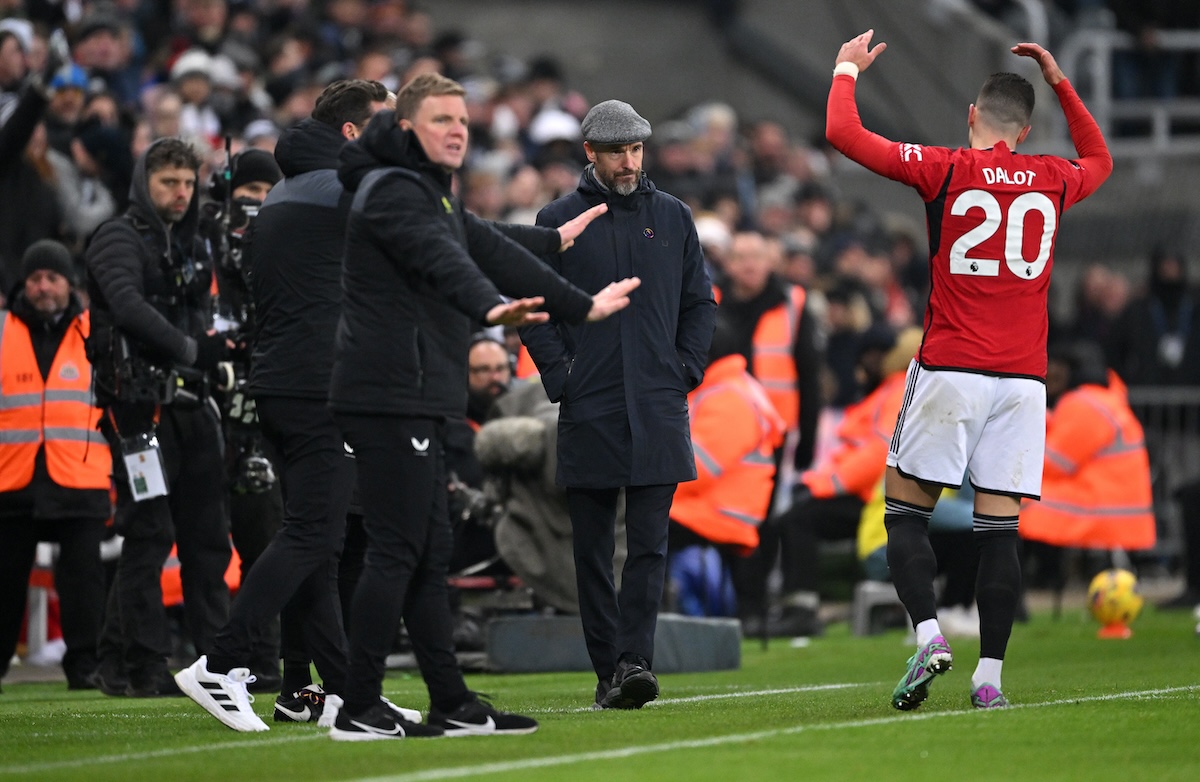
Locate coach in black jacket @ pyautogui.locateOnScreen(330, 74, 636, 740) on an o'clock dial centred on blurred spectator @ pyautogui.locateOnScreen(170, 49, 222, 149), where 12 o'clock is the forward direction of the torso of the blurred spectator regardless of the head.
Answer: The coach in black jacket is roughly at 12 o'clock from the blurred spectator.

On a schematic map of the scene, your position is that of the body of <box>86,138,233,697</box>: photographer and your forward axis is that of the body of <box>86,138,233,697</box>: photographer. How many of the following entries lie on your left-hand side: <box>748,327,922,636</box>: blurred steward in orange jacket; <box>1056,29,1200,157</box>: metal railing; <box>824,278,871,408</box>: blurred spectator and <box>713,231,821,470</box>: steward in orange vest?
4

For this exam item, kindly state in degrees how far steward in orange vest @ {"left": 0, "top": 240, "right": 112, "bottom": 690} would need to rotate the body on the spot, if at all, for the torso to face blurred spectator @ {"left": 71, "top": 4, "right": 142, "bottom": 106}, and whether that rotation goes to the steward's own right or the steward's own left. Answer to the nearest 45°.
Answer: approximately 180°

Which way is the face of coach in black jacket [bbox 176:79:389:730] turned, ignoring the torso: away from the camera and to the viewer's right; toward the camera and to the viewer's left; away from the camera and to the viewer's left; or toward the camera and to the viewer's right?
away from the camera and to the viewer's right

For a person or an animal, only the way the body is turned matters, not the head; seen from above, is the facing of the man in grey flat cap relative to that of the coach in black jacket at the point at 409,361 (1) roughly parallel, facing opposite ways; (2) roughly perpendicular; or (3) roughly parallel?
roughly perpendicular

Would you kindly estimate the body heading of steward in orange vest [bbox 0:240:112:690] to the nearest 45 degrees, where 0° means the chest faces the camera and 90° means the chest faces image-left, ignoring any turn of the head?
approximately 0°

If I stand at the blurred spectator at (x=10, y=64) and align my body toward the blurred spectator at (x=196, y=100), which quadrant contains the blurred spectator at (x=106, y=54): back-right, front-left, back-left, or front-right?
front-left

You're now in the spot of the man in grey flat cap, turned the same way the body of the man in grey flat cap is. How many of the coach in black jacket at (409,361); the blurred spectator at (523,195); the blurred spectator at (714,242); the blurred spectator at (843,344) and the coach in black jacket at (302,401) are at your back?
3

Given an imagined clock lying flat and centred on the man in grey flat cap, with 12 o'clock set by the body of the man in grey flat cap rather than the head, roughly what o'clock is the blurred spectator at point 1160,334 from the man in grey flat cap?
The blurred spectator is roughly at 7 o'clock from the man in grey flat cap.

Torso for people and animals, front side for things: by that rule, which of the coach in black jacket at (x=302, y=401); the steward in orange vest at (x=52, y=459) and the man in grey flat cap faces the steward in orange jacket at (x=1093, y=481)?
the coach in black jacket

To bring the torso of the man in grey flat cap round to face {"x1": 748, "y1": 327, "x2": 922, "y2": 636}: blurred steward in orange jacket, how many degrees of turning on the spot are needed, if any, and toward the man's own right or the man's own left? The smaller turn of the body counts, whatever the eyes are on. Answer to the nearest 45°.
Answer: approximately 180°

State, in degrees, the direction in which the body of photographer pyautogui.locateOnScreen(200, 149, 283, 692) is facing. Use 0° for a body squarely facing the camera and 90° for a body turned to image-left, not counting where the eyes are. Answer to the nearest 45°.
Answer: approximately 315°

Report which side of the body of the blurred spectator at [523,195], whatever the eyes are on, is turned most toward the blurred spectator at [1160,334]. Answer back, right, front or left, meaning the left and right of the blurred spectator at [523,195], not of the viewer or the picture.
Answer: left

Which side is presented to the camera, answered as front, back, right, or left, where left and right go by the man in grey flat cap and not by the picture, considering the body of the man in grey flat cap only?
front

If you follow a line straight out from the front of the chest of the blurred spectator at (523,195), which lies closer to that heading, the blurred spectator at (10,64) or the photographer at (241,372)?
the photographer

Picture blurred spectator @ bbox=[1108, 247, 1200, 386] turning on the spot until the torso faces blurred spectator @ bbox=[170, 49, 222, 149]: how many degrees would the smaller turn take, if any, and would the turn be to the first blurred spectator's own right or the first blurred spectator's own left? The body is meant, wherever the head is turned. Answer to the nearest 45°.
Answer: approximately 45° to the first blurred spectator's own right

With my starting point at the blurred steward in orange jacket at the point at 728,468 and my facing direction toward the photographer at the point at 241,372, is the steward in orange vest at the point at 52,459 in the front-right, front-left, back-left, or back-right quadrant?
front-right

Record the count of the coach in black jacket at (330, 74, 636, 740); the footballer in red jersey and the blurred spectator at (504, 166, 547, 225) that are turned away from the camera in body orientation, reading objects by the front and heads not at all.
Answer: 1

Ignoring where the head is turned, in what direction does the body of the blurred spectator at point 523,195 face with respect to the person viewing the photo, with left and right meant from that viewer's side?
facing the viewer

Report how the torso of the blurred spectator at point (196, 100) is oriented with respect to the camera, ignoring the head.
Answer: toward the camera

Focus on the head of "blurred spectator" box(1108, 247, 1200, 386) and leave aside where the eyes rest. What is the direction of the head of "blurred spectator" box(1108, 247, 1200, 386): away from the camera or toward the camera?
toward the camera
